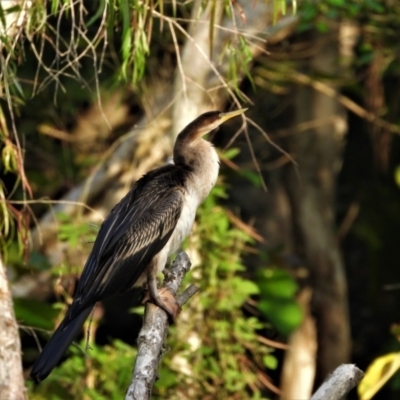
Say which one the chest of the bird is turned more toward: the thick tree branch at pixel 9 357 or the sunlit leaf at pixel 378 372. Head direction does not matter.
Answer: the sunlit leaf

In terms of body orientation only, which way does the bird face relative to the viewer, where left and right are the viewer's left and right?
facing to the right of the viewer

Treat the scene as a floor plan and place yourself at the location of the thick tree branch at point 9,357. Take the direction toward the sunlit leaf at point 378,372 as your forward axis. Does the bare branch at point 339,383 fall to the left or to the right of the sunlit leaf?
right

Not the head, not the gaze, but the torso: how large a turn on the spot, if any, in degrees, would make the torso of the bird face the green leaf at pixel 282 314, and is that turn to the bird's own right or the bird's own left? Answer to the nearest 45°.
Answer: approximately 90° to the bird's own left

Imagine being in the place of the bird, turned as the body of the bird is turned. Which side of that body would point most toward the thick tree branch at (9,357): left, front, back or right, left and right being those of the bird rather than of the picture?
back
